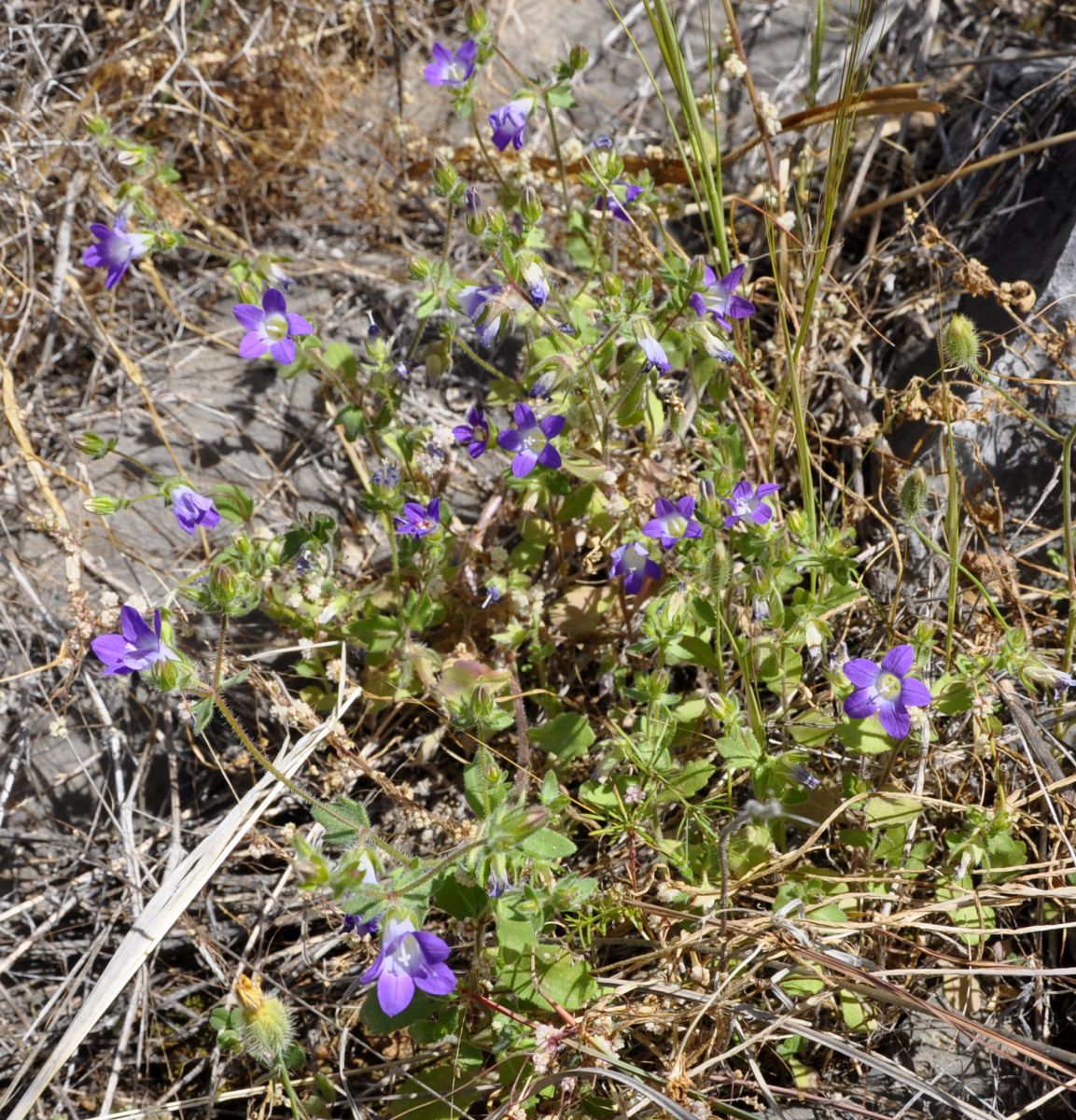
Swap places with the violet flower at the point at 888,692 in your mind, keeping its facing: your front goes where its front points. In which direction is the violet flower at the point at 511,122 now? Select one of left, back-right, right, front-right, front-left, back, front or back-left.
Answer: back-right

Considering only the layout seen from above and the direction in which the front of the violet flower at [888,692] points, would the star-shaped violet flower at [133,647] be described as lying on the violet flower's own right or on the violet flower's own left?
on the violet flower's own right

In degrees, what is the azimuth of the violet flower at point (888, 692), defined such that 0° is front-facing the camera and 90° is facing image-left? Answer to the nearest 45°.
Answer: approximately 0°

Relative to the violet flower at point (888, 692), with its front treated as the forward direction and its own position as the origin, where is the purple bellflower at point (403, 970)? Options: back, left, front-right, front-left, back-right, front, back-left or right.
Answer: front-right

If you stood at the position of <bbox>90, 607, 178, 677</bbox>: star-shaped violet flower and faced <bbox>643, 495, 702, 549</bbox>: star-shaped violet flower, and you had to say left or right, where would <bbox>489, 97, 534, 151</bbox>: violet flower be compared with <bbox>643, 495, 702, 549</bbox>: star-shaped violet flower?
left
